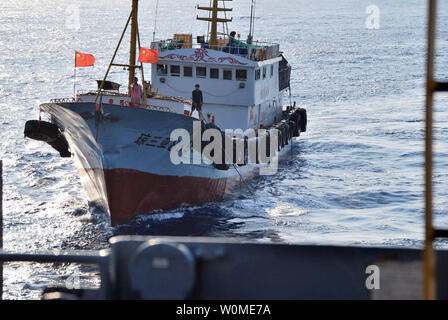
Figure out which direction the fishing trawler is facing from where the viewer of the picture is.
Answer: facing the viewer and to the left of the viewer

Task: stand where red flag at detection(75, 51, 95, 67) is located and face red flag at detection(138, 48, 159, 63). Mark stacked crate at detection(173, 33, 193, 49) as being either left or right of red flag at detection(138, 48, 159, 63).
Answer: left

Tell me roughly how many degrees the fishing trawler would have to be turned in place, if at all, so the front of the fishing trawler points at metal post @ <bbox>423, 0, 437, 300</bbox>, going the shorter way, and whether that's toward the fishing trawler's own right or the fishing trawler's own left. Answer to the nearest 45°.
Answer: approximately 45° to the fishing trawler's own left
